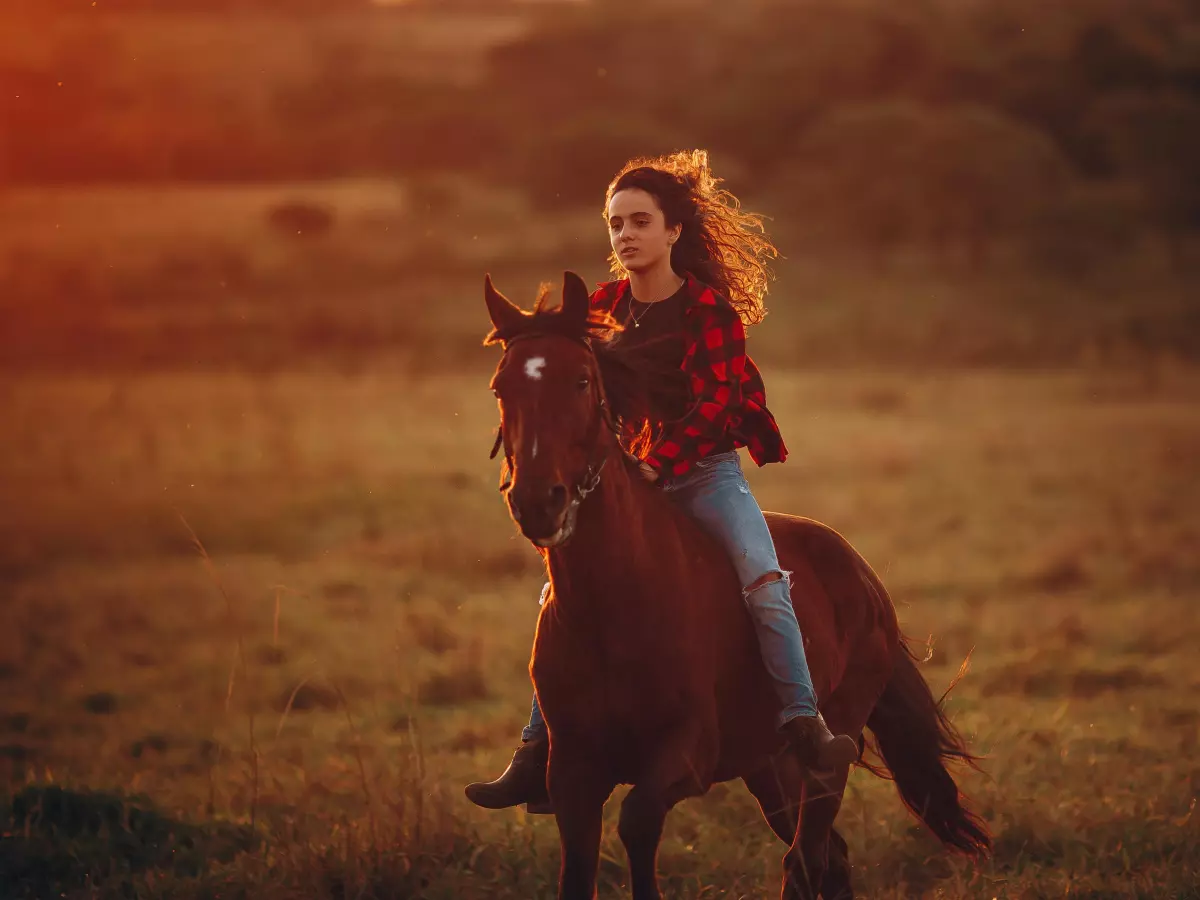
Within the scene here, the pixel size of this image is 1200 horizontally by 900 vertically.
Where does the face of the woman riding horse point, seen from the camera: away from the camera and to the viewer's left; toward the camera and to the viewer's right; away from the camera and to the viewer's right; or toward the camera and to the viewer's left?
toward the camera and to the viewer's left

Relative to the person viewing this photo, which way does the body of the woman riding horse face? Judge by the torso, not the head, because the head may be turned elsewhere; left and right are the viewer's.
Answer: facing the viewer and to the left of the viewer
